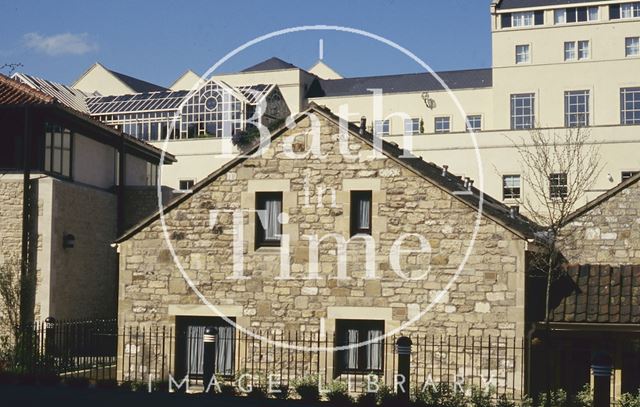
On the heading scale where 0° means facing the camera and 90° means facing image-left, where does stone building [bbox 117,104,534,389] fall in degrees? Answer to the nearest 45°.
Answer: approximately 0°

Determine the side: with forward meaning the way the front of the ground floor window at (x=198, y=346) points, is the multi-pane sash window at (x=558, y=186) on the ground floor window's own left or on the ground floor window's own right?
on the ground floor window's own left

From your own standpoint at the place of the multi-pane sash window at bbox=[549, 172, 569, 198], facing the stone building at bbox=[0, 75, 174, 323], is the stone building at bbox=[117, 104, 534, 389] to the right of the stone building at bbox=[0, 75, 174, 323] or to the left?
left

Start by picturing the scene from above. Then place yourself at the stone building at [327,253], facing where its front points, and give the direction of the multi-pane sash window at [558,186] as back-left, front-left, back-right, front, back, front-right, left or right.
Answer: back-left

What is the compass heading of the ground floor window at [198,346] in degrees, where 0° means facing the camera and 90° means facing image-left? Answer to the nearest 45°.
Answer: approximately 0°

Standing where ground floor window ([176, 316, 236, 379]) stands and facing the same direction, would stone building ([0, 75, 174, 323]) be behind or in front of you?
behind

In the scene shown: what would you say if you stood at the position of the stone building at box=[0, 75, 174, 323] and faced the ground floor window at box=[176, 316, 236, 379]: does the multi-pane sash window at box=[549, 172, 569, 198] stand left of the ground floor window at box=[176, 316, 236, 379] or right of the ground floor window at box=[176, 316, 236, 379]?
left
